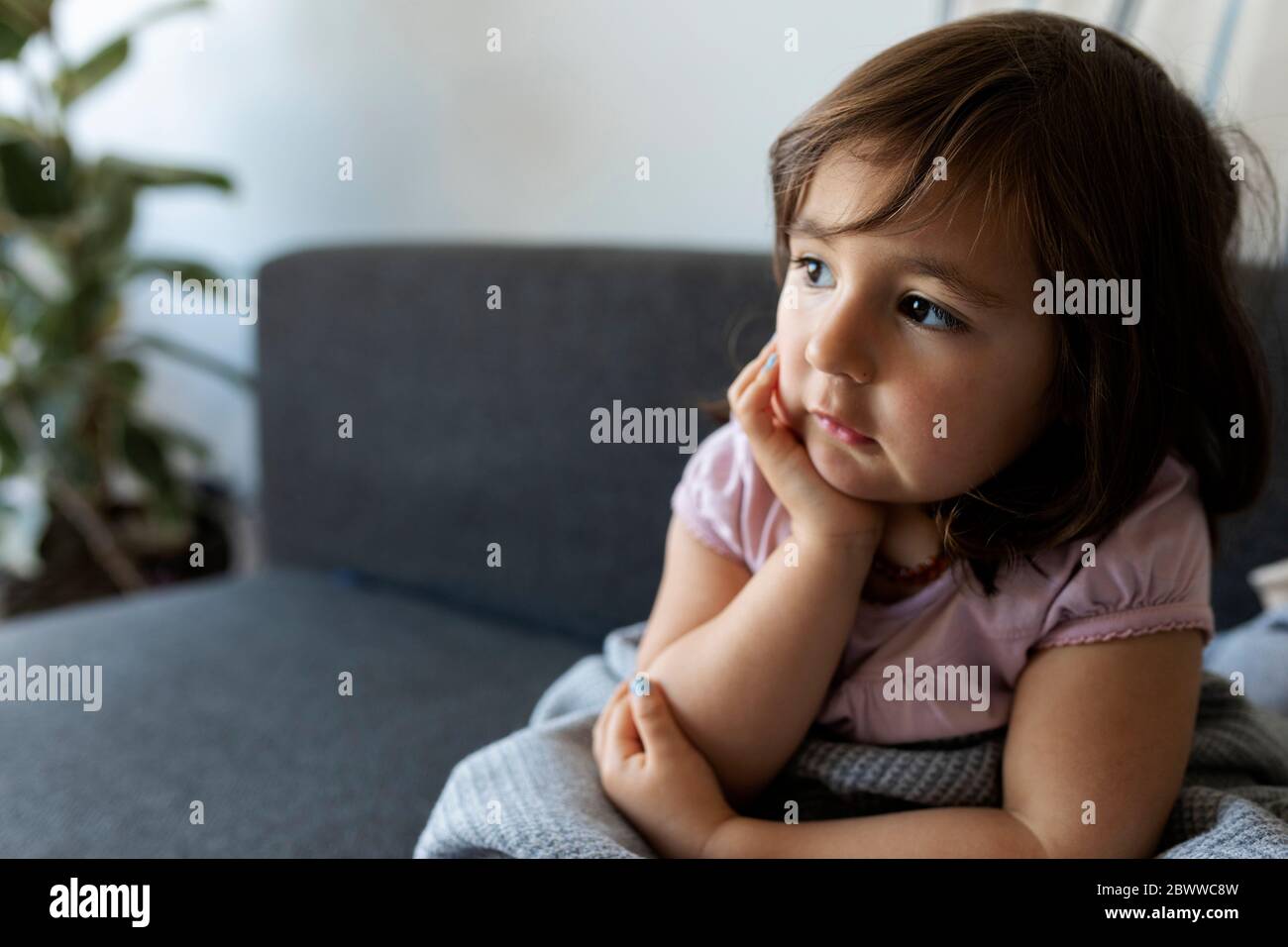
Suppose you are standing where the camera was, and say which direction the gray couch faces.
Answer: facing the viewer and to the left of the viewer

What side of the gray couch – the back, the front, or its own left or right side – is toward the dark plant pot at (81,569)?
right

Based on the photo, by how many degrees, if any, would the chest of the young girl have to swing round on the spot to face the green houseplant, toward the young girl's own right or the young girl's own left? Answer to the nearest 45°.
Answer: approximately 90° to the young girl's own right

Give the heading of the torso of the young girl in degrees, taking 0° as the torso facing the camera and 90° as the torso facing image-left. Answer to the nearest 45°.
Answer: approximately 45°

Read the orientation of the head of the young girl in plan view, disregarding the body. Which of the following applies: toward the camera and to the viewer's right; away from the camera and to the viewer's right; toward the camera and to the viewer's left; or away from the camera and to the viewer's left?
toward the camera and to the viewer's left
